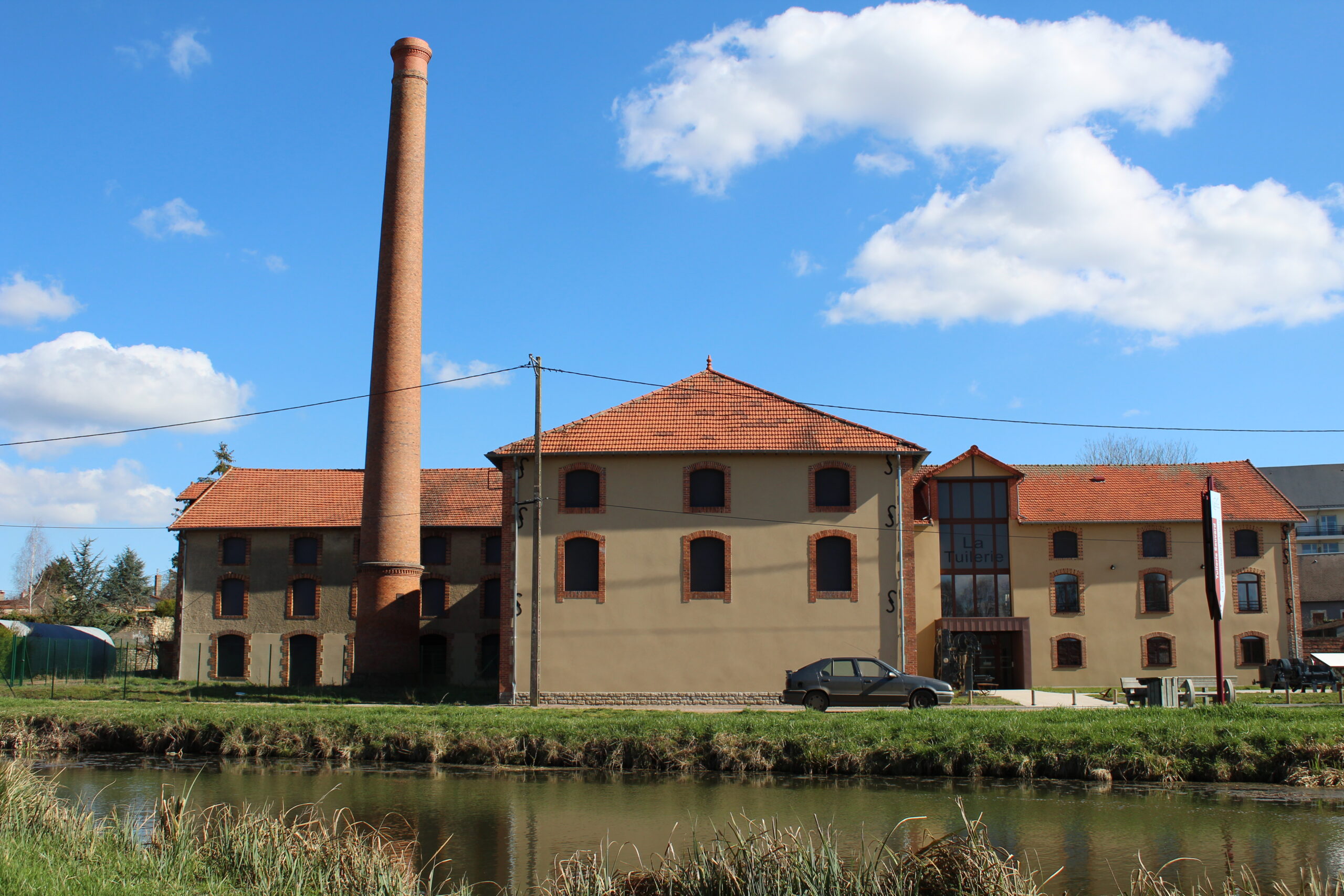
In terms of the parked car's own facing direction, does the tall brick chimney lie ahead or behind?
behind

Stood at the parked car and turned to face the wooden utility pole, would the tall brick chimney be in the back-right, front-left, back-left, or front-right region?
front-right

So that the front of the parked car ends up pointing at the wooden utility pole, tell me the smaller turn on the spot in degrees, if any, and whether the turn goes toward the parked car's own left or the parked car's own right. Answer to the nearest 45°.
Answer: approximately 180°

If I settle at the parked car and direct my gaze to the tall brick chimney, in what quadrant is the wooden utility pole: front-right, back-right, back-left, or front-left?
front-left

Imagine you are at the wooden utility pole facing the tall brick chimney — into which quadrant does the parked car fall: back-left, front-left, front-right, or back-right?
back-right

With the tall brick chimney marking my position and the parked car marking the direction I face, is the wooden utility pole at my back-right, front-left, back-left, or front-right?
front-right

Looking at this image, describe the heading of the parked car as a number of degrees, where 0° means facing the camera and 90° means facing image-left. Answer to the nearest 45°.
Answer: approximately 270°
